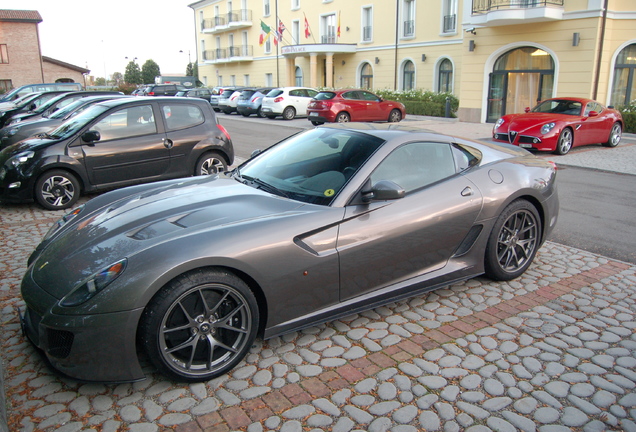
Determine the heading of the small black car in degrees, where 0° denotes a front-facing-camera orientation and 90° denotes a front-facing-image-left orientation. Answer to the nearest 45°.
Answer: approximately 45°

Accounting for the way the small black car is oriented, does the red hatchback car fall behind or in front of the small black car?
behind

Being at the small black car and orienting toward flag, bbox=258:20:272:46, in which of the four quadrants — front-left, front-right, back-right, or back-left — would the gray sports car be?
back-right

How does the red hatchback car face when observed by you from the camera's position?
facing away from the viewer and to the right of the viewer

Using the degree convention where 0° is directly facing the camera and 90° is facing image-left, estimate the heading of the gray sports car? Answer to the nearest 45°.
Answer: approximately 45°

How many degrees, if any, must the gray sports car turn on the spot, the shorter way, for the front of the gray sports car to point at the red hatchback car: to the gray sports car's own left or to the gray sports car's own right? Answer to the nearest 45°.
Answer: approximately 135° to the gray sports car's own right

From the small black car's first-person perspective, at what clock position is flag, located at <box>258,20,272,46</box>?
The flag is roughly at 5 o'clock from the small black car.

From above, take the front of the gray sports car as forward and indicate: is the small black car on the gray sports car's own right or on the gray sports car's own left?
on the gray sports car's own right

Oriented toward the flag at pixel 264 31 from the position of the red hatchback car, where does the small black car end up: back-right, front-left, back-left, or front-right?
back-left

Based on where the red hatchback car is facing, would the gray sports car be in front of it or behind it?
behind
